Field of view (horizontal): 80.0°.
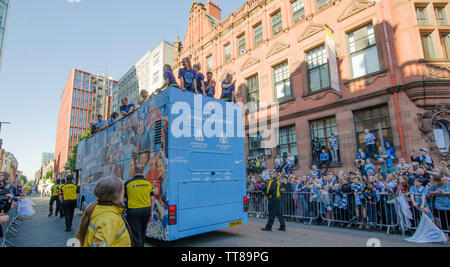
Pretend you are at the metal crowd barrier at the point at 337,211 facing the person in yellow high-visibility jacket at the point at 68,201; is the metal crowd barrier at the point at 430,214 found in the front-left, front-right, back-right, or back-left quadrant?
back-left

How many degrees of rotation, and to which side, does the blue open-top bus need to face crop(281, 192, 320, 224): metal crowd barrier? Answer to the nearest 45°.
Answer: approximately 90° to its right

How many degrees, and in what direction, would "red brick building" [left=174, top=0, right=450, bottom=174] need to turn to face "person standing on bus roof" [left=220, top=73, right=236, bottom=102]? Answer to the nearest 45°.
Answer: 0° — it already faces them

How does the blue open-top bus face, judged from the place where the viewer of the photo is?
facing away from the viewer and to the left of the viewer

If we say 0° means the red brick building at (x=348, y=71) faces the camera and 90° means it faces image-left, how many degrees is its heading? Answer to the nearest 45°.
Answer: approximately 45°
